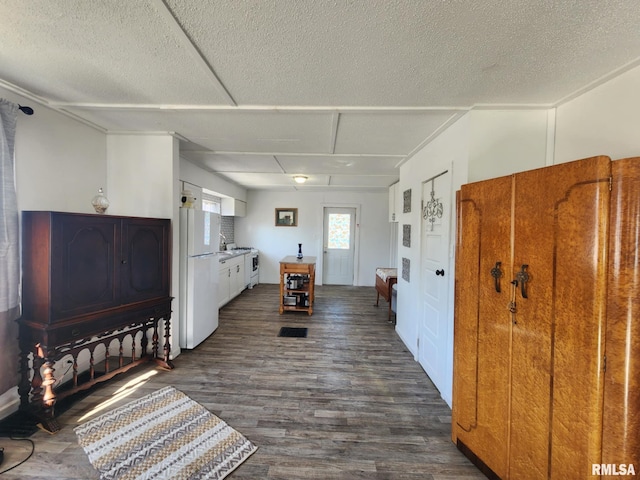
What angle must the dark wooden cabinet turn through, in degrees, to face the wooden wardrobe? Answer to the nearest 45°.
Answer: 0° — it already faces it

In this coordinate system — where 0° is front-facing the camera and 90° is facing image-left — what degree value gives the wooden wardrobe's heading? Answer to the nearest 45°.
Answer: approximately 45°

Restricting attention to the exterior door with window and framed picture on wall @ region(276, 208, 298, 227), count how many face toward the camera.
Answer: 2

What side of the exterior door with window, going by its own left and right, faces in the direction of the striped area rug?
front

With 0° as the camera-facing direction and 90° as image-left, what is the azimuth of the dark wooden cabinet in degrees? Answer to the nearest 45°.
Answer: approximately 315°

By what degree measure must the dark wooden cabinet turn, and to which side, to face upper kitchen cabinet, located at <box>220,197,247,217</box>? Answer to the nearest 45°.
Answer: approximately 90° to its left

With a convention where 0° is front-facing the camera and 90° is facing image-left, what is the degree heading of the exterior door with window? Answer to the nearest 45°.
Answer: approximately 0°

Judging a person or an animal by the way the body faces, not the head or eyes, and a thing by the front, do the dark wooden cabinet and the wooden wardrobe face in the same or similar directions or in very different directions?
very different directions

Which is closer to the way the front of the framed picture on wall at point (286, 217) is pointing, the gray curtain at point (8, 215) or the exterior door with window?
the gray curtain

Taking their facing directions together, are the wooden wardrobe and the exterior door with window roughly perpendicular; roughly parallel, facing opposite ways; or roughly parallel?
roughly perpendicular

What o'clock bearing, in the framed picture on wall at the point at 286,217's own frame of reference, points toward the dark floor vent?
The dark floor vent is roughly at 12 o'clock from the framed picture on wall.

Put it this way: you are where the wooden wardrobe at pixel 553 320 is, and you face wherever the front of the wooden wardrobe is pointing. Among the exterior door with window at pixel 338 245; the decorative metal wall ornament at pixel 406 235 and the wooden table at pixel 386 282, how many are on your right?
3
